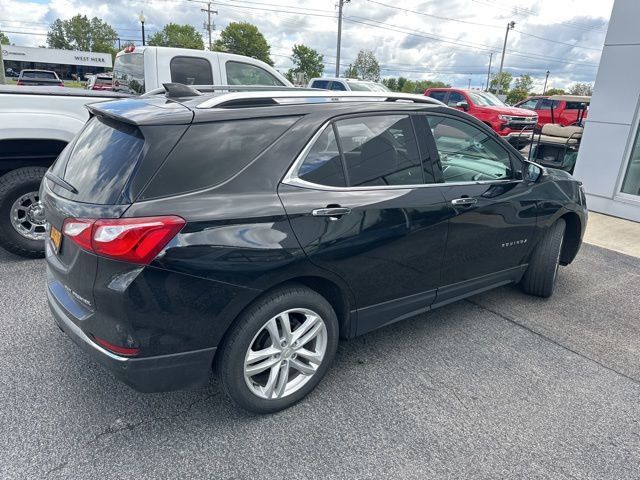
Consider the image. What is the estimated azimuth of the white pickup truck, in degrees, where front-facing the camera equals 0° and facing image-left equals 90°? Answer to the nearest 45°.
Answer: approximately 225°

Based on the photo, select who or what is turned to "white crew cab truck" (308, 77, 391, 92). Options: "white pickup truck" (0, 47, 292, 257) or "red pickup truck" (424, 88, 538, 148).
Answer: the white pickup truck

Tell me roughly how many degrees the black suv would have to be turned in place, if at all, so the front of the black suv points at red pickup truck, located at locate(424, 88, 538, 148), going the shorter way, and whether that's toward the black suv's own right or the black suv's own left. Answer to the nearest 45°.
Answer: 0° — it already faces it

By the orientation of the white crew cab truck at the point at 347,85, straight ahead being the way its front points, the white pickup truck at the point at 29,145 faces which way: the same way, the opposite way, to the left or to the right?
to the left

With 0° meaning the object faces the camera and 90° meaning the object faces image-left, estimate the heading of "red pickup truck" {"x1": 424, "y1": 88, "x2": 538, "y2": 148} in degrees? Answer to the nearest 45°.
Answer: approximately 315°

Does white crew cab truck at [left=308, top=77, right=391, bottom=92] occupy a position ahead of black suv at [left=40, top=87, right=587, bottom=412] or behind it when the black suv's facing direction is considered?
ahead

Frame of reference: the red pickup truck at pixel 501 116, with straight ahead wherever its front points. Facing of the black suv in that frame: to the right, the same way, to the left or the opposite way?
to the left

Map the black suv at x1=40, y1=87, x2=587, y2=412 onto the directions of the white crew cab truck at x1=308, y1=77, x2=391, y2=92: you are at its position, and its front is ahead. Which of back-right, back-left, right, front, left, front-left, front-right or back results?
front-right

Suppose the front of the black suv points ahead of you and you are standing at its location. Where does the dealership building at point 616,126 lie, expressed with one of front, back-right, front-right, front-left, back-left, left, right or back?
front

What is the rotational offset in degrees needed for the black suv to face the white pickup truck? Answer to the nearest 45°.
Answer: approximately 90° to its left
